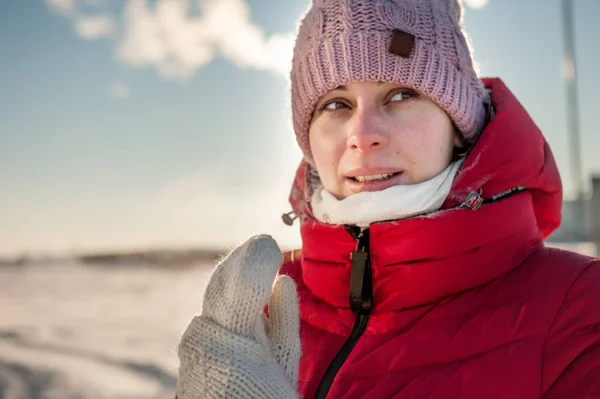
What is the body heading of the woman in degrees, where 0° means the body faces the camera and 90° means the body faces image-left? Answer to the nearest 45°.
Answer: approximately 45°

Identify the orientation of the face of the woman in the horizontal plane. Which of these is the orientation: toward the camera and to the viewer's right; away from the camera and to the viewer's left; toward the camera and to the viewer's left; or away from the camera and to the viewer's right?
toward the camera and to the viewer's left
